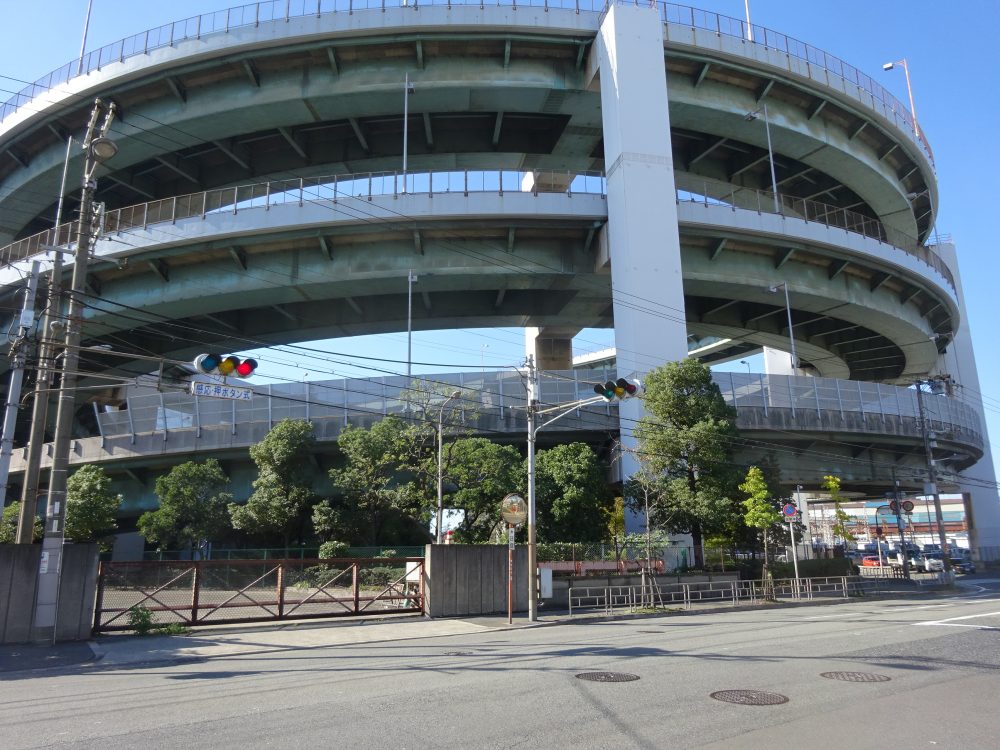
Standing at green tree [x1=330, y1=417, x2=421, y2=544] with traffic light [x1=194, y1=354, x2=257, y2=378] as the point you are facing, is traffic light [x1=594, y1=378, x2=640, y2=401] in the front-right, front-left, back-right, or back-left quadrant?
front-left

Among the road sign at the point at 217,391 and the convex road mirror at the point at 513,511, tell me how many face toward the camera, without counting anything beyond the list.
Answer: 2

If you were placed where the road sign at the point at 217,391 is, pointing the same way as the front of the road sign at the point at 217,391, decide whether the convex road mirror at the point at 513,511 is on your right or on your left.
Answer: on your left

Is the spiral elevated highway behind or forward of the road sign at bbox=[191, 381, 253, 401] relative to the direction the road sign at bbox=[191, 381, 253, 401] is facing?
behind

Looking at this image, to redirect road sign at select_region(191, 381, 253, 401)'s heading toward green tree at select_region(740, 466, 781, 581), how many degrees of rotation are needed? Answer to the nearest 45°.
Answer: approximately 90° to its left

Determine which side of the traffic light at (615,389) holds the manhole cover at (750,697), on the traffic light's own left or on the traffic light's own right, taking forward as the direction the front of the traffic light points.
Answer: on the traffic light's own left

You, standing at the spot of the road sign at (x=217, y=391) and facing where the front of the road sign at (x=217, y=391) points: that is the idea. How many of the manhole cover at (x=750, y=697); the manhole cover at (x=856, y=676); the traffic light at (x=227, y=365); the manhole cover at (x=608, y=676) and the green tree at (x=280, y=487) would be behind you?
1

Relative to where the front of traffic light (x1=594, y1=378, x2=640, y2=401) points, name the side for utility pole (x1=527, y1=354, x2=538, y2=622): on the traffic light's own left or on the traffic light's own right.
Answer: on the traffic light's own right

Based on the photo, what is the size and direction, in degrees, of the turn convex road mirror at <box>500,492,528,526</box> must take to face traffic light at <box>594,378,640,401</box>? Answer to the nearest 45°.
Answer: approximately 45° to its left

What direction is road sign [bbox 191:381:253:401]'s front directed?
toward the camera

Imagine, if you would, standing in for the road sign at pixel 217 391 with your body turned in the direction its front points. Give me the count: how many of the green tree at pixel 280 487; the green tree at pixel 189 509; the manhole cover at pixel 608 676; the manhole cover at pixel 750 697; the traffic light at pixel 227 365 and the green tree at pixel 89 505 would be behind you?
3

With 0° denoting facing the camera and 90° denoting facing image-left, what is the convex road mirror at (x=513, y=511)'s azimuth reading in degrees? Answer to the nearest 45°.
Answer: approximately 0°

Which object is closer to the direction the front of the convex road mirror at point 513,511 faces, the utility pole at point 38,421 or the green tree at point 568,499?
the utility pole

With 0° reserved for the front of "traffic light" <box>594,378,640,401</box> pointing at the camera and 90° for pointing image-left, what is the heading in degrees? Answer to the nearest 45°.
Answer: approximately 45°
